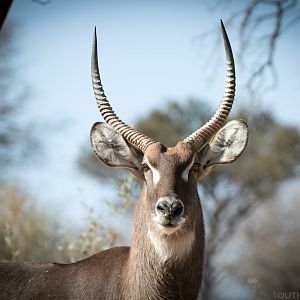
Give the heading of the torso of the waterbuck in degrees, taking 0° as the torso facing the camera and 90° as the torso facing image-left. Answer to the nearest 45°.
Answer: approximately 270°
